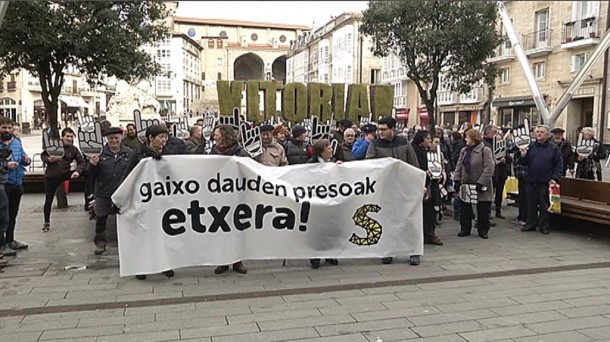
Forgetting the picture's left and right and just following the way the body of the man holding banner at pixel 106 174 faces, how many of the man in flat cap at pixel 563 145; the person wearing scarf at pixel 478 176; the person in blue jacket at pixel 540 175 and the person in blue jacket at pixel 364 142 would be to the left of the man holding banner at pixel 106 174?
4

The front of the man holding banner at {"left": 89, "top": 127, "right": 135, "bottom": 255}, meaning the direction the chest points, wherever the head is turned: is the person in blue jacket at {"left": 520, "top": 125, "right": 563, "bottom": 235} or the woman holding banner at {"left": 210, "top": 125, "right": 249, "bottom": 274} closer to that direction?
the woman holding banner

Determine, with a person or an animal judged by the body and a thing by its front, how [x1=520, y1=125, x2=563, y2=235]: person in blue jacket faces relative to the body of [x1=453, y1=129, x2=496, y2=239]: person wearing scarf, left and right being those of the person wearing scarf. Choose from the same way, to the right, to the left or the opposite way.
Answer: the same way

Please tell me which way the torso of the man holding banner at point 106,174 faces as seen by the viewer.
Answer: toward the camera

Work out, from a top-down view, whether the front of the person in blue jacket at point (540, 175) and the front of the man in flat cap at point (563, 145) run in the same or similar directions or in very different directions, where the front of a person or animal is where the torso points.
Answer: same or similar directions

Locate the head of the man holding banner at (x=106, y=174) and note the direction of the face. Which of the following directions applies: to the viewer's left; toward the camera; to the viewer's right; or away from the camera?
toward the camera

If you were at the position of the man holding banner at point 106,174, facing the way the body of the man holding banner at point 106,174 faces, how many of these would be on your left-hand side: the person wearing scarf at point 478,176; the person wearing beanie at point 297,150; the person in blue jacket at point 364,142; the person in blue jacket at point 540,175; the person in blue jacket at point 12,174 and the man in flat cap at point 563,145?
5

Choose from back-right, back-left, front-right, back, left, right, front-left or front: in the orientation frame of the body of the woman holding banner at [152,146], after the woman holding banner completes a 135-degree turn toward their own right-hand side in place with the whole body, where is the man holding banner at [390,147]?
back

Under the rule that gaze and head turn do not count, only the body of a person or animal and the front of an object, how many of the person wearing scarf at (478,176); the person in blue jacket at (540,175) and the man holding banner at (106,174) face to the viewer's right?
0

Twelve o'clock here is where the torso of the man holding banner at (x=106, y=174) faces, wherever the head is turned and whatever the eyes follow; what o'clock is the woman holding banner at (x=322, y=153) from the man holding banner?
The woman holding banner is roughly at 10 o'clock from the man holding banner.

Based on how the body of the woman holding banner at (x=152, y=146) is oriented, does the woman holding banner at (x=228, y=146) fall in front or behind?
in front

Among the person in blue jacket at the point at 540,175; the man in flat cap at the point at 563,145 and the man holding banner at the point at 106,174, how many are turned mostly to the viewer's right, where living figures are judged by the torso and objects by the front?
0

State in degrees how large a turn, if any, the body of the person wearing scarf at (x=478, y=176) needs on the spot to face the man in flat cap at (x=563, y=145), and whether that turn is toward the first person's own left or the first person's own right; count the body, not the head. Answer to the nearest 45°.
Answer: approximately 180°

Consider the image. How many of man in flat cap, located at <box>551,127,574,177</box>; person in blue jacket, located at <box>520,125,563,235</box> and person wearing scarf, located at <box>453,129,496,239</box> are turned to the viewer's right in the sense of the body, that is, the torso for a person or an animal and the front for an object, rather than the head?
0

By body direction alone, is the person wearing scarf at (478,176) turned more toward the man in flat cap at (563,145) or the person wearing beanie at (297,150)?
the person wearing beanie
